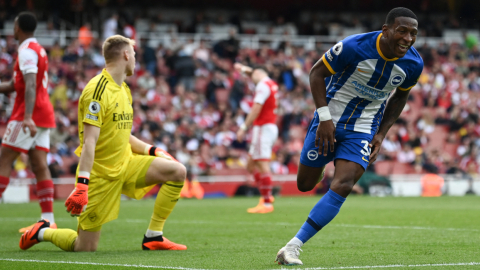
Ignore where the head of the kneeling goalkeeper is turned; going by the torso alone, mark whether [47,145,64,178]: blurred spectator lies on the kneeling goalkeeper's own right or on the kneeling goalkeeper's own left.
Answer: on the kneeling goalkeeper's own left

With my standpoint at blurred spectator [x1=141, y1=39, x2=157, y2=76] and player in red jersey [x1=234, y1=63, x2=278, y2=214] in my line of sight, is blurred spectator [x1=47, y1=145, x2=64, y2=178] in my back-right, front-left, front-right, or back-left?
front-right

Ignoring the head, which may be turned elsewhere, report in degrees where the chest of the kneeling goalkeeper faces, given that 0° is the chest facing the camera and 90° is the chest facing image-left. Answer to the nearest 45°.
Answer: approximately 270°

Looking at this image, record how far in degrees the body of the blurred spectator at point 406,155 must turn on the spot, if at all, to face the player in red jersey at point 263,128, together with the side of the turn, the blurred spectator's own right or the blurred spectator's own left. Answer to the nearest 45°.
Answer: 0° — they already face them

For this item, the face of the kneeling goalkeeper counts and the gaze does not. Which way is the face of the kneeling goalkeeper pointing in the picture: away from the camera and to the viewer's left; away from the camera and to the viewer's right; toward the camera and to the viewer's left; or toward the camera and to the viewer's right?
away from the camera and to the viewer's right

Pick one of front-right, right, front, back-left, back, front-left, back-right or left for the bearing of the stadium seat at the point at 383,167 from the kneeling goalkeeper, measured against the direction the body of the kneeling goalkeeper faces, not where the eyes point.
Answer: front-left

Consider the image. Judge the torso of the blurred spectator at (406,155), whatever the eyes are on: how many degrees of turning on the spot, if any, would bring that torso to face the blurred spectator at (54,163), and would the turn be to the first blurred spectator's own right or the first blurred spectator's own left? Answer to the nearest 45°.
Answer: approximately 45° to the first blurred spectator's own right

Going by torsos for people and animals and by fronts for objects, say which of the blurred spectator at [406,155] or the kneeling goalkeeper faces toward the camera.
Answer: the blurred spectator

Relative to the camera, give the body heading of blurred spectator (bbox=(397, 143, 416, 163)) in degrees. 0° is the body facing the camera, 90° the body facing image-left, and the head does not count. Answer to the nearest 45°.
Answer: approximately 0°

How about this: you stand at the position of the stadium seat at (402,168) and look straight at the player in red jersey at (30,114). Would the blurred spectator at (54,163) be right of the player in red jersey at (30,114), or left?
right

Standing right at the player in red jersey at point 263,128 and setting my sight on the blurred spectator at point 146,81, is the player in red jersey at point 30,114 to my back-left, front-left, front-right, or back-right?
back-left

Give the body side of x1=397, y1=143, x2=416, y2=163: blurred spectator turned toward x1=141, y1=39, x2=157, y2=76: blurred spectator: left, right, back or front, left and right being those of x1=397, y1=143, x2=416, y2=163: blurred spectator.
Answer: right

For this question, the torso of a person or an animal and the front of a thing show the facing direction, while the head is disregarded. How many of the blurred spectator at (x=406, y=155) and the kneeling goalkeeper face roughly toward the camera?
1
